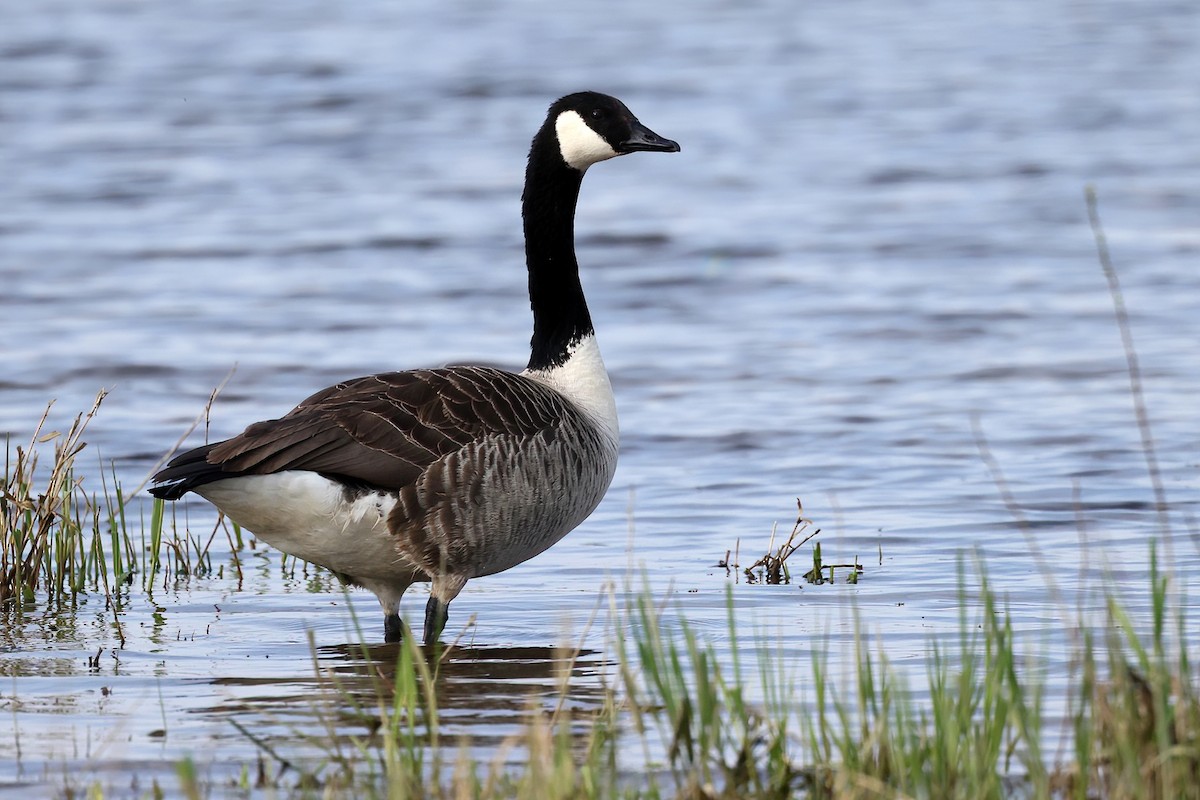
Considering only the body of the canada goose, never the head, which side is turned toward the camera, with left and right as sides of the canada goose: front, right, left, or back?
right
